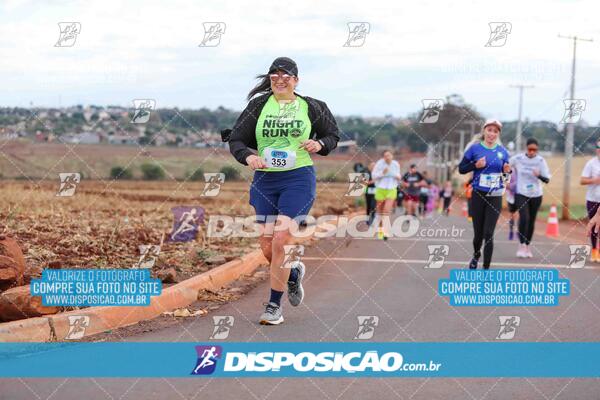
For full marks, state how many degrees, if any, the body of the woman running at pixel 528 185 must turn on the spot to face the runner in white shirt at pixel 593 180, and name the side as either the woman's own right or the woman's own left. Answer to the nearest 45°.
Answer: approximately 45° to the woman's own left

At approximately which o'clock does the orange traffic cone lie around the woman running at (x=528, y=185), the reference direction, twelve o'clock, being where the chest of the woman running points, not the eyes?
The orange traffic cone is roughly at 6 o'clock from the woman running.

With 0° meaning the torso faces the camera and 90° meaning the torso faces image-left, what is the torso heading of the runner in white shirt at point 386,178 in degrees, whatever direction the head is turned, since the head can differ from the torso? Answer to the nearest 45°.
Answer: approximately 0°

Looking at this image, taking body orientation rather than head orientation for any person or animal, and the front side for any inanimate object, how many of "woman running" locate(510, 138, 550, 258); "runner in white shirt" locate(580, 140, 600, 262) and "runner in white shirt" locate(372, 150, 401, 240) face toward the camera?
3

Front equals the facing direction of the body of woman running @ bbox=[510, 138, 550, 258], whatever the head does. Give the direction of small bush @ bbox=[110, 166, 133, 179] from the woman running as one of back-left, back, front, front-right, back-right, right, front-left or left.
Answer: back-right

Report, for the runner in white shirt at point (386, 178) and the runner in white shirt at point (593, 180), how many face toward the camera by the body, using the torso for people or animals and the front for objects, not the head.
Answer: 2

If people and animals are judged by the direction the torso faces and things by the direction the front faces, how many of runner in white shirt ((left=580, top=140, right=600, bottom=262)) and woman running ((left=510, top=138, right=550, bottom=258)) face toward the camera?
2

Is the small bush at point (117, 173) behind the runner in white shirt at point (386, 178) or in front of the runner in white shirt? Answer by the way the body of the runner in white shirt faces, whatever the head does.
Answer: behind

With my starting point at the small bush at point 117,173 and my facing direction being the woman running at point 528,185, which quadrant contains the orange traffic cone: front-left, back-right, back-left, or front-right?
front-left

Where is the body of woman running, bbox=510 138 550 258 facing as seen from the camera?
toward the camera

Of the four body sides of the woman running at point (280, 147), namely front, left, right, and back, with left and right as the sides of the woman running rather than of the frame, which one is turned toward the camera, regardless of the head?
front

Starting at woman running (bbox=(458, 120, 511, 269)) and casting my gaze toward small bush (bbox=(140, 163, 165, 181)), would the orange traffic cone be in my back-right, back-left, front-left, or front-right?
front-right

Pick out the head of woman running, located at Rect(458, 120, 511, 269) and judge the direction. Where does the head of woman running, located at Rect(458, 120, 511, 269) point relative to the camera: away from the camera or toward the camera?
toward the camera
